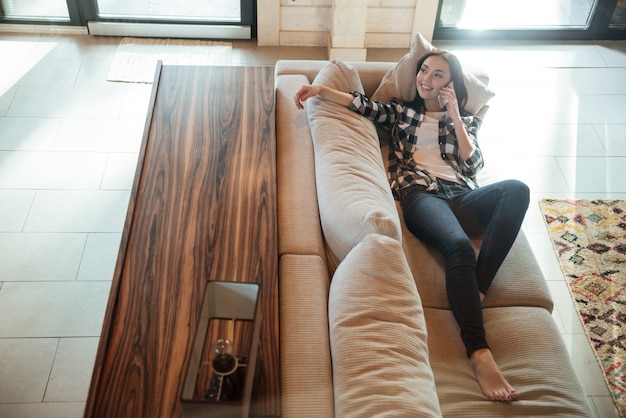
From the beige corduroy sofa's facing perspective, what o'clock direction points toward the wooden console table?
The wooden console table is roughly at 5 o'clock from the beige corduroy sofa.

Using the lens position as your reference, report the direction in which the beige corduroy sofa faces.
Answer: facing to the right of the viewer

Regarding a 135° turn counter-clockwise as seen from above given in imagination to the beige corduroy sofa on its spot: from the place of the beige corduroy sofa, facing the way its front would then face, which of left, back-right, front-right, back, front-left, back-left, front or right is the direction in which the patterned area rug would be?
right
